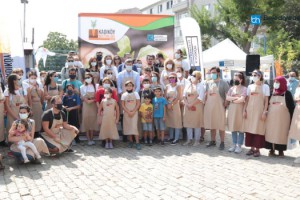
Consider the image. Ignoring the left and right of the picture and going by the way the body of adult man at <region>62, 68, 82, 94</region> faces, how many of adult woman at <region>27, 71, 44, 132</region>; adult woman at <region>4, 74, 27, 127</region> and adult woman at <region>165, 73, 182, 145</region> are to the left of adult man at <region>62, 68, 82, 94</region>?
1

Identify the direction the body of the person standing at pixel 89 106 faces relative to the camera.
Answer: toward the camera

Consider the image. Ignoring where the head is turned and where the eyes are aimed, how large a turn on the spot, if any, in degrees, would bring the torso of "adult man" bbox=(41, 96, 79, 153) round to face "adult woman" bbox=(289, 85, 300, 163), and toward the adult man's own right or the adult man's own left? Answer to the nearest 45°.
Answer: approximately 45° to the adult man's own left

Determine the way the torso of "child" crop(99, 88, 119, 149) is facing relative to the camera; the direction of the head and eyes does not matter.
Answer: toward the camera

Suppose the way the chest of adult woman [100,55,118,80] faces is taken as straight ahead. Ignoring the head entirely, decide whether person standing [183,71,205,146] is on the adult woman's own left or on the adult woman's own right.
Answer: on the adult woman's own left

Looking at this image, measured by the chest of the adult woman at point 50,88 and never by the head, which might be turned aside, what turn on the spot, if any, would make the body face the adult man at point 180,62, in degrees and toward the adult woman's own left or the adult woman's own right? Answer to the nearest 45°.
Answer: approximately 45° to the adult woman's own left

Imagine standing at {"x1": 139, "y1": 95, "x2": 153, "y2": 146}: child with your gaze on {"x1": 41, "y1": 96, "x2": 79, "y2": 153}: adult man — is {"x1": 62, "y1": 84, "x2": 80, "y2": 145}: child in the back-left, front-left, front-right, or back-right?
front-right

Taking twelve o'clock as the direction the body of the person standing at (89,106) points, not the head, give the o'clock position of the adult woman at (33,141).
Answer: The adult woman is roughly at 1 o'clock from the person standing.

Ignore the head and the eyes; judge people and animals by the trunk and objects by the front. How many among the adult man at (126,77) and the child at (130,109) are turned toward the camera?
2

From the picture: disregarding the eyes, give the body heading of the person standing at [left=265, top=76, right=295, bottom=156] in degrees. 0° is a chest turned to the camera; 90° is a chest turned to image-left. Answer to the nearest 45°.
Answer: approximately 45°

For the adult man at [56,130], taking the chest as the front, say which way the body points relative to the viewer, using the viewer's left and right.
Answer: facing the viewer and to the right of the viewer

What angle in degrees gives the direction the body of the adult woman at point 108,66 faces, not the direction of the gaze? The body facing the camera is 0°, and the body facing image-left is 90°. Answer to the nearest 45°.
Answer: approximately 0°

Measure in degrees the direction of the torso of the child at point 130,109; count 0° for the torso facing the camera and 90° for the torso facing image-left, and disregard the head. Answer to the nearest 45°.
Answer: approximately 0°

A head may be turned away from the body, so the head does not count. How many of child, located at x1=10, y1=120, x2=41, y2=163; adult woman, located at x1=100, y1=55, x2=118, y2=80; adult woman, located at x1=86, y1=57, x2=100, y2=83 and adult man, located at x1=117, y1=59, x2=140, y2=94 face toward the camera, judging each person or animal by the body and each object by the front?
4

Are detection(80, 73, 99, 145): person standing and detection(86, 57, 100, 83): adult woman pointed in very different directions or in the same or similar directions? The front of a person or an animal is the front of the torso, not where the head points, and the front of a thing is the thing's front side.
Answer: same or similar directions
